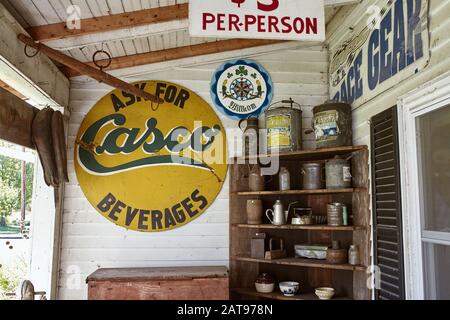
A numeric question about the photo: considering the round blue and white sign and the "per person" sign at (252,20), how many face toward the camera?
2

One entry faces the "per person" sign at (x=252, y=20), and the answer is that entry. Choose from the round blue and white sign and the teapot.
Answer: the round blue and white sign

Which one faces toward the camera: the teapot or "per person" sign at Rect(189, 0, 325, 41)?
the "per person" sign

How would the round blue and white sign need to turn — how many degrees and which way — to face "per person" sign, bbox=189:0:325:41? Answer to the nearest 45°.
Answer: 0° — it already faces it

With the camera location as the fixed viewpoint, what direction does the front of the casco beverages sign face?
facing the viewer

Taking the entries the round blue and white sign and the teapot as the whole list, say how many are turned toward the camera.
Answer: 1

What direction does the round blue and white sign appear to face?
toward the camera
